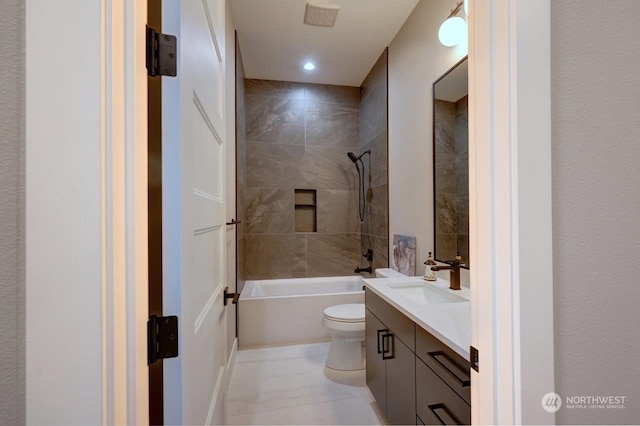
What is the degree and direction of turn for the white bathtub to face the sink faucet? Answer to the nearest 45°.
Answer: approximately 45° to its left

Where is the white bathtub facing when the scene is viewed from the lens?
facing the viewer

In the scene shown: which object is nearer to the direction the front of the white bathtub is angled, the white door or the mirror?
the white door

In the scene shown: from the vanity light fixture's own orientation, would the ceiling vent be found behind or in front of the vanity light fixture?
in front

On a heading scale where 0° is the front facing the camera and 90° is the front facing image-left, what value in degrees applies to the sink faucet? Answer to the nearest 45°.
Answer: approximately 90°

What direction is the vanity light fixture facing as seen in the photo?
to the viewer's left
